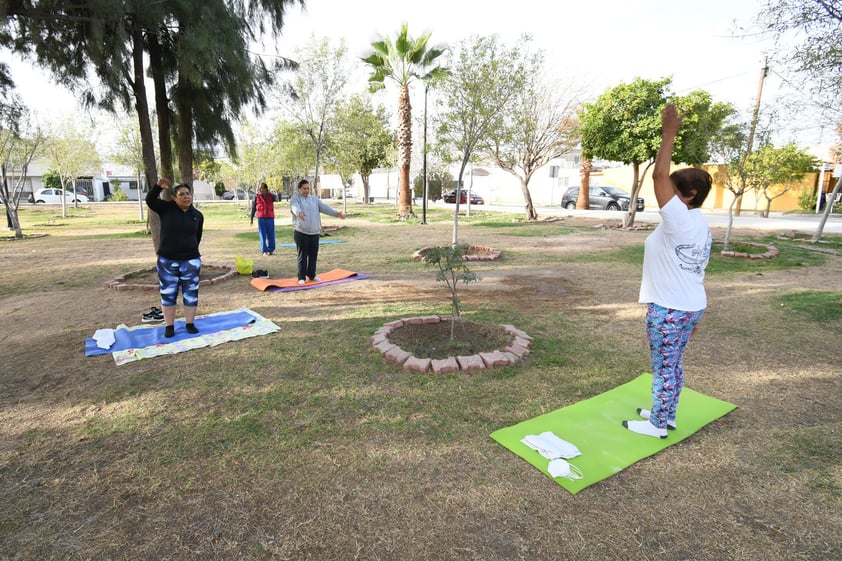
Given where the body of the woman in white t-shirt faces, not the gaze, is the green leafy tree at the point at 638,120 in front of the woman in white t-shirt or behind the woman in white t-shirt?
in front

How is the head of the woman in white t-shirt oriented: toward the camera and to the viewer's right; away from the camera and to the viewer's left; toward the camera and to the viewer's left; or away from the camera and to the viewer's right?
away from the camera and to the viewer's left

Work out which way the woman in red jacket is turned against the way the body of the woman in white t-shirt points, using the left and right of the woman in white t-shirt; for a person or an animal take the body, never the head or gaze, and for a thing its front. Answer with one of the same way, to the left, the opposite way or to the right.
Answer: the opposite way

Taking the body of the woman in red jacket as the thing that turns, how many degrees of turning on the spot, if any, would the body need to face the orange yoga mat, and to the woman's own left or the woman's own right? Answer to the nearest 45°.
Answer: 0° — they already face it

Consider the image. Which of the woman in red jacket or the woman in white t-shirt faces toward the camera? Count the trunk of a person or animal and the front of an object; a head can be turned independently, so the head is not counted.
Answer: the woman in red jacket

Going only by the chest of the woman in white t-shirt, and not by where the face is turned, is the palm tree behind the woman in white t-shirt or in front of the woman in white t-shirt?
in front

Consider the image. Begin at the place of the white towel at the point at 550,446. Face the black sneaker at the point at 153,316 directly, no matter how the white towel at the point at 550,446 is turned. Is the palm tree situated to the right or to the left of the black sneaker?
right

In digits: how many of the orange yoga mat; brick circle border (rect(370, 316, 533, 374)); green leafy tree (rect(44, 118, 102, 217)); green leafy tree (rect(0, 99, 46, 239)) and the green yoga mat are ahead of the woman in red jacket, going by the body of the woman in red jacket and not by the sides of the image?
3

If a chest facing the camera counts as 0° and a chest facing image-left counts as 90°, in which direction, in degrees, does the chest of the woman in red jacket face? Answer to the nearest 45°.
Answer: approximately 0°

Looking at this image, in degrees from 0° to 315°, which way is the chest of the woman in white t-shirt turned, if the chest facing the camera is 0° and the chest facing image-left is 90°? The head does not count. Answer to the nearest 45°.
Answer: approximately 135°

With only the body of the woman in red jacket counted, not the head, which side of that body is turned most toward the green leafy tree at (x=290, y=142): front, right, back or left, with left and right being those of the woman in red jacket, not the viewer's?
back
